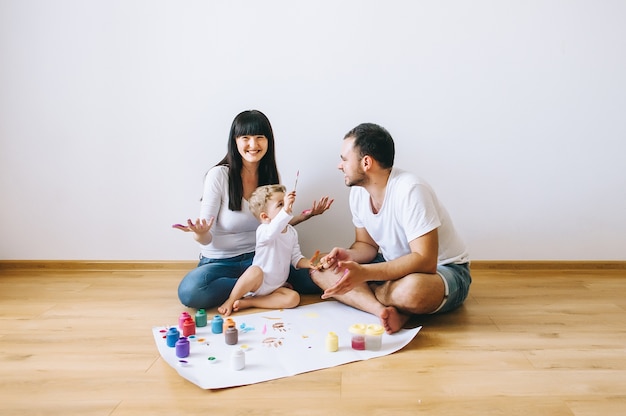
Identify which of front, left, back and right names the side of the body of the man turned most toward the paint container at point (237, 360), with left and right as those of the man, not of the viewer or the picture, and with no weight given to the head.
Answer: front

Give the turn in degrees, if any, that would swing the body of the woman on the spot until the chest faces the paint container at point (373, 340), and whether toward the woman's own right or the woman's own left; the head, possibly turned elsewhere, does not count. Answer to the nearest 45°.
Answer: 0° — they already face it

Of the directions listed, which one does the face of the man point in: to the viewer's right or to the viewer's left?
to the viewer's left

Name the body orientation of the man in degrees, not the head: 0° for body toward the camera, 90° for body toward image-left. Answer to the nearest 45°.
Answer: approximately 45°

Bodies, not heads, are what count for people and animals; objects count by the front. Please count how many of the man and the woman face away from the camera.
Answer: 0

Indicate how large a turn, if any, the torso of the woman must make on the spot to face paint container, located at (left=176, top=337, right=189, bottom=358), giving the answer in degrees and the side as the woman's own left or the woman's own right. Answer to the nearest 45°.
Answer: approximately 45° to the woman's own right

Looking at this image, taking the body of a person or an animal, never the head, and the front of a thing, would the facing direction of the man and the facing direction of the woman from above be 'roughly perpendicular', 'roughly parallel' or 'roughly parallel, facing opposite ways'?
roughly perpendicular

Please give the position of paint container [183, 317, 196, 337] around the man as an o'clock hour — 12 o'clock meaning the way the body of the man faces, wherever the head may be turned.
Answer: The paint container is roughly at 1 o'clock from the man.

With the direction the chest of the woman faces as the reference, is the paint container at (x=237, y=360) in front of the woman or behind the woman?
in front

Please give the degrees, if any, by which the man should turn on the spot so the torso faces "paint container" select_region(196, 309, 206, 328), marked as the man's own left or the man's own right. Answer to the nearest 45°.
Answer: approximately 45° to the man's own right

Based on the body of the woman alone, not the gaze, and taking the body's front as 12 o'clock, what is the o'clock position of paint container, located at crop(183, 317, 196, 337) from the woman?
The paint container is roughly at 2 o'clock from the woman.

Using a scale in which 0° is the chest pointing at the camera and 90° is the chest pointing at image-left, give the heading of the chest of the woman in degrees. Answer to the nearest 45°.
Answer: approximately 315°

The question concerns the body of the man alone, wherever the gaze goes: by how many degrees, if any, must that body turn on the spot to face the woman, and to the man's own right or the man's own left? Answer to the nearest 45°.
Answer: approximately 90° to the man's own right

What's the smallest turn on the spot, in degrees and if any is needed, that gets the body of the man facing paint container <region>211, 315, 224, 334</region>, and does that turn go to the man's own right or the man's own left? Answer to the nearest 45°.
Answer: approximately 45° to the man's own right
